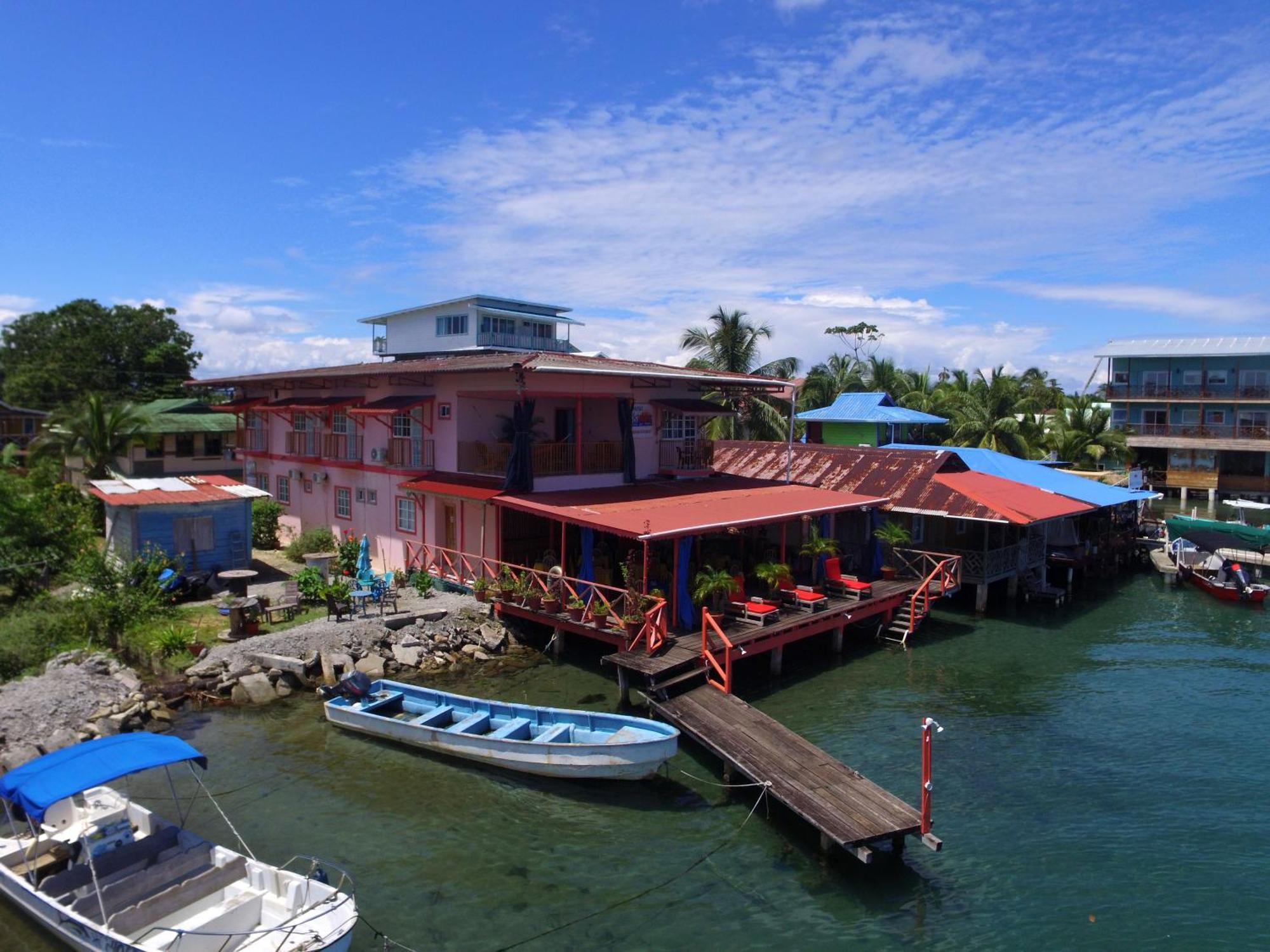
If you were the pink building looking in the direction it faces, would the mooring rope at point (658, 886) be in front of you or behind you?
in front

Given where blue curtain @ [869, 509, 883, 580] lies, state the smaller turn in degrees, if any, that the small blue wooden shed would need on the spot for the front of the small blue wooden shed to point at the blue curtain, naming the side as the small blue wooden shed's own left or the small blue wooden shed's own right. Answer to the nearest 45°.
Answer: approximately 90° to the small blue wooden shed's own left

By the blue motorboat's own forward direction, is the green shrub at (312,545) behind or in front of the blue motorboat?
behind

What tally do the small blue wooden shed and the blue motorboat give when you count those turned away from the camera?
0

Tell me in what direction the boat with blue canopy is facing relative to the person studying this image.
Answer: facing the viewer and to the right of the viewer

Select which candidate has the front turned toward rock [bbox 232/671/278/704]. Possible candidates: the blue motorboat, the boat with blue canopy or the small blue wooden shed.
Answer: the small blue wooden shed

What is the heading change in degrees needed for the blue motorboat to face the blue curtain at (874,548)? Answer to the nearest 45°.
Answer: approximately 90° to its left

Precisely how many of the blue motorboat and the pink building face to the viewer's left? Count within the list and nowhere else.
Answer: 0

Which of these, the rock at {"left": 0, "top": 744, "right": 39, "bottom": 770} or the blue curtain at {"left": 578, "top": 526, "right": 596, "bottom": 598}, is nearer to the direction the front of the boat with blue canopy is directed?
the blue curtain

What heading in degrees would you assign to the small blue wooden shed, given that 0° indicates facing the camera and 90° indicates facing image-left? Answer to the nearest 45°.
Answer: approximately 0°
